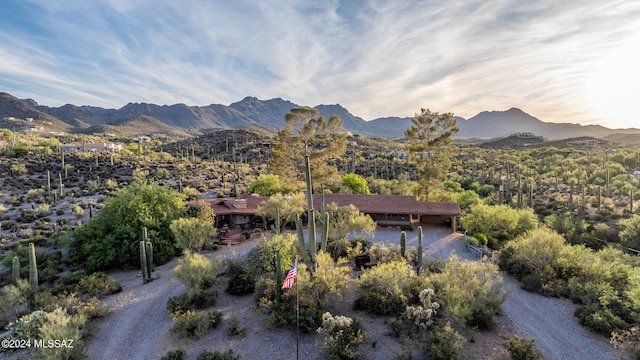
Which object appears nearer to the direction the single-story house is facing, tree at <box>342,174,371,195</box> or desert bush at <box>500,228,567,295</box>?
the desert bush

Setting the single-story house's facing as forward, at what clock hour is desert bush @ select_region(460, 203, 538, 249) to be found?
The desert bush is roughly at 10 o'clock from the single-story house.

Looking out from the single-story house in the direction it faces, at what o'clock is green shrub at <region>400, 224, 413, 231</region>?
The green shrub is roughly at 10 o'clock from the single-story house.

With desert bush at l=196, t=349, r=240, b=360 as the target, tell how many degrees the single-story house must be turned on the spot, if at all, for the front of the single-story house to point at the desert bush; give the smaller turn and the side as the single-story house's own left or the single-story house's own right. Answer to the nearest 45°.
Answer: approximately 45° to the single-story house's own right

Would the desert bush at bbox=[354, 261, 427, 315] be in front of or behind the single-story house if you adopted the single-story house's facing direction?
in front

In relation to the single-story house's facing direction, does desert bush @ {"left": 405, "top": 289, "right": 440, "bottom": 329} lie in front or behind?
in front

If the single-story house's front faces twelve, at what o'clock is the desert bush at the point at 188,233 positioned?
The desert bush is roughly at 2 o'clock from the single-story house.

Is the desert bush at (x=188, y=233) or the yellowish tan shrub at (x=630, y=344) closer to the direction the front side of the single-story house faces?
the yellowish tan shrub

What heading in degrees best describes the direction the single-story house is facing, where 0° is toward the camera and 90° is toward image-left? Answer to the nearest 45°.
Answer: approximately 0°

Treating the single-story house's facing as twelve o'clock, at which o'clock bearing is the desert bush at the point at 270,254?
The desert bush is roughly at 1 o'clock from the single-story house.
